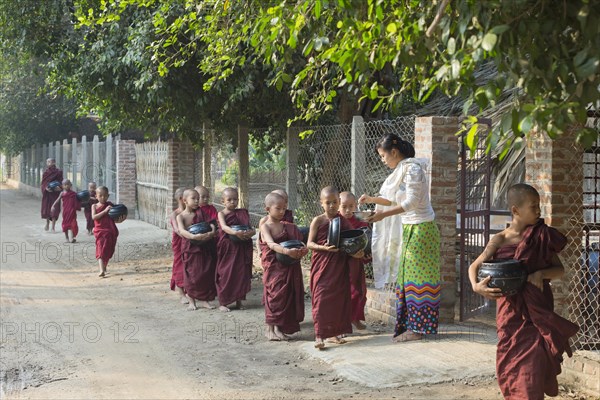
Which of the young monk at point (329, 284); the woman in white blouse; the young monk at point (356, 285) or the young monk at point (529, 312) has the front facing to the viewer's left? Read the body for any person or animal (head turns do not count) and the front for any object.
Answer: the woman in white blouse

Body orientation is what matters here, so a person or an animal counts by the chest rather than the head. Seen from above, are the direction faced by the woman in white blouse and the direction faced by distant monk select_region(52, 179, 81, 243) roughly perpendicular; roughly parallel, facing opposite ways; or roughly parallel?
roughly perpendicular

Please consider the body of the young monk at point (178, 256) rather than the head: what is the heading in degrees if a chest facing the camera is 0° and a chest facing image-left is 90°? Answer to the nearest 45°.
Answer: approximately 315°

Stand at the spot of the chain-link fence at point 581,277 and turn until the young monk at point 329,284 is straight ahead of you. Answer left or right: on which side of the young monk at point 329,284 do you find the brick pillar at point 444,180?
right

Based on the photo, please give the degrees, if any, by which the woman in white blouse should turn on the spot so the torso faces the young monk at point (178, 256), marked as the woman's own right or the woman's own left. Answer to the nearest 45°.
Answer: approximately 45° to the woman's own right

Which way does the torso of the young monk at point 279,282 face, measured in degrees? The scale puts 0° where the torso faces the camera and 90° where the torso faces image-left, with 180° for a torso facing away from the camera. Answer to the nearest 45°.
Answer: approximately 315°

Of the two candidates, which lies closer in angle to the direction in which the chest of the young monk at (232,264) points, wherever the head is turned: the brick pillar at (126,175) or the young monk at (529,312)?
the young monk

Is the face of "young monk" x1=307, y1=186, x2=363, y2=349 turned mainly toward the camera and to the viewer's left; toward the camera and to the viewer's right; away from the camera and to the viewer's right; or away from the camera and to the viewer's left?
toward the camera and to the viewer's right

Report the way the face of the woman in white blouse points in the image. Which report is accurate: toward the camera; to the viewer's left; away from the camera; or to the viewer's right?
to the viewer's left

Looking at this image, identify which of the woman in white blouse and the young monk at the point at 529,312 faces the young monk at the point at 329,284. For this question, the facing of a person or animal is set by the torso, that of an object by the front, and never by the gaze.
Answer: the woman in white blouse

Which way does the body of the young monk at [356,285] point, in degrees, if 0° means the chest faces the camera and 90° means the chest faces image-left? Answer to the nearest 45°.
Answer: approximately 0°
